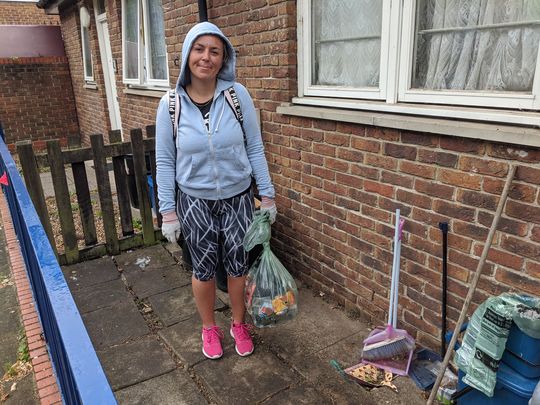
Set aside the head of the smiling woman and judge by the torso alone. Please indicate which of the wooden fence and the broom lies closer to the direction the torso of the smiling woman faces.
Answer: the broom

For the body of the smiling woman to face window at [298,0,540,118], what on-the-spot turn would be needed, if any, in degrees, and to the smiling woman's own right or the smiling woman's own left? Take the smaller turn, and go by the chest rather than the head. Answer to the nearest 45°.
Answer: approximately 90° to the smiling woman's own left

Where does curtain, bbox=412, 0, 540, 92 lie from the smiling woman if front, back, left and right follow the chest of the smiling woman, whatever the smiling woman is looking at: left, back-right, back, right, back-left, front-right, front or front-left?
left

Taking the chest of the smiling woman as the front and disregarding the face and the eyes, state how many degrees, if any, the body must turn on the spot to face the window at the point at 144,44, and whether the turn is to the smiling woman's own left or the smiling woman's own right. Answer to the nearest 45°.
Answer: approximately 180°

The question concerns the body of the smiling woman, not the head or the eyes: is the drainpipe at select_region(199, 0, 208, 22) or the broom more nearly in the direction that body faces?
the broom

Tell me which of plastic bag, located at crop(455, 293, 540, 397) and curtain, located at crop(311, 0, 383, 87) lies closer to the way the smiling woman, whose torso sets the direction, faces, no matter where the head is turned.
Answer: the plastic bag

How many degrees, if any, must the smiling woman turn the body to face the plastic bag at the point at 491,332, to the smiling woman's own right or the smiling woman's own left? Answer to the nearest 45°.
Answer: approximately 45° to the smiling woman's own left

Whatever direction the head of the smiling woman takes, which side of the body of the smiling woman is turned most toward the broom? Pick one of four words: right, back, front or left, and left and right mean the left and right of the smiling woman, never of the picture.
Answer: left

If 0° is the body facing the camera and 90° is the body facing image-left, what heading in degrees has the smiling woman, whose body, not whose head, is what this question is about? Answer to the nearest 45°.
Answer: approximately 0°

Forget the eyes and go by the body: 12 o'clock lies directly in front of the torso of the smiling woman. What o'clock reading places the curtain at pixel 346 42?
The curtain is roughly at 8 o'clock from the smiling woman.

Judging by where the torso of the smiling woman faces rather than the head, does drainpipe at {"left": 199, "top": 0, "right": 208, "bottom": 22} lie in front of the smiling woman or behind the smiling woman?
behind
